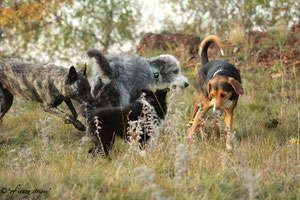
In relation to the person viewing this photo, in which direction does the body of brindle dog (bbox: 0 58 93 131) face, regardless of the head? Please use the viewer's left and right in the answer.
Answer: facing to the right of the viewer

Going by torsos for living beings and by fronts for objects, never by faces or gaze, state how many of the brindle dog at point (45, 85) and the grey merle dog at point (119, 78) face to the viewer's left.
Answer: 0

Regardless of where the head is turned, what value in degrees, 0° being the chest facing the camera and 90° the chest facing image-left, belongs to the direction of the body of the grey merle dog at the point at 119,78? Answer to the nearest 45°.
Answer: approximately 225°

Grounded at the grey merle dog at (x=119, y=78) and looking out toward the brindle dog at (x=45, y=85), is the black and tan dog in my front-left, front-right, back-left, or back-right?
back-left

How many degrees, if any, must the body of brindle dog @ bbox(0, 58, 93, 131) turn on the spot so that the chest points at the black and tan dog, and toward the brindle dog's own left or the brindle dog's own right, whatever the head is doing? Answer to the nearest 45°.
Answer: approximately 45° to the brindle dog's own right

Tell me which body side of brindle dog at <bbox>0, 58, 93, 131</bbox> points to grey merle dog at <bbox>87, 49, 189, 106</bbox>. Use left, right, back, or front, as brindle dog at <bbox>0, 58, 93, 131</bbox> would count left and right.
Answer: front

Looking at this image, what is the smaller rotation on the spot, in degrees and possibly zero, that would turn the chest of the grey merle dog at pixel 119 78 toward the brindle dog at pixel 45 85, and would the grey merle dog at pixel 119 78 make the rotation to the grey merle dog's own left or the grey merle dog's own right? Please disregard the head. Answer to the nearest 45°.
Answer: approximately 135° to the grey merle dog's own left
